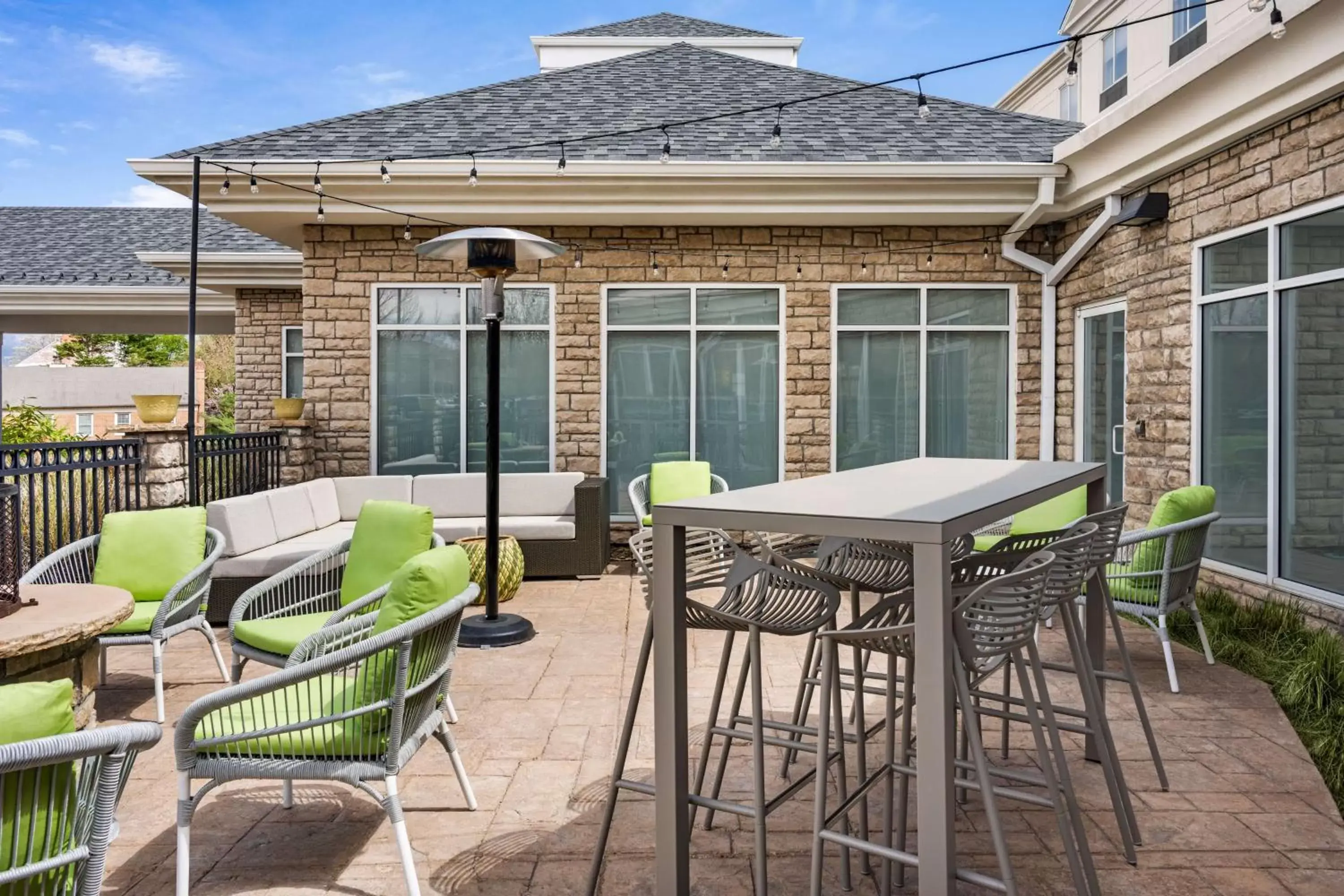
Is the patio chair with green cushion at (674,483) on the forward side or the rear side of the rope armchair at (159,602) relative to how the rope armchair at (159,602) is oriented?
on the rear side

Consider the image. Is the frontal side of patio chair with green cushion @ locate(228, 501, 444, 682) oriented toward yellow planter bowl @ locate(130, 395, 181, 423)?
no

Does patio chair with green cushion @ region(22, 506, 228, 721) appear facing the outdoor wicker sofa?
no

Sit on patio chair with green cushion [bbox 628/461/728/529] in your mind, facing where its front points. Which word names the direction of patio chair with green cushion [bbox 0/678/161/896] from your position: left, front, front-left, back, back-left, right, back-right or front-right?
front

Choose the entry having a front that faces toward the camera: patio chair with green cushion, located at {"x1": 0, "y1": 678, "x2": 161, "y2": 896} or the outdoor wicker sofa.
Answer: the outdoor wicker sofa

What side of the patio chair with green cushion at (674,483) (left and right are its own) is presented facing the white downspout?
left

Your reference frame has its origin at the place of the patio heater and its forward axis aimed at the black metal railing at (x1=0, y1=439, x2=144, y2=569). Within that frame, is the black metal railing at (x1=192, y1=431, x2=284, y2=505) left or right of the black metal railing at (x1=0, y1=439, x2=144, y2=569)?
right

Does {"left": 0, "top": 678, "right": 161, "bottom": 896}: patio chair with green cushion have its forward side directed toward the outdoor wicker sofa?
no

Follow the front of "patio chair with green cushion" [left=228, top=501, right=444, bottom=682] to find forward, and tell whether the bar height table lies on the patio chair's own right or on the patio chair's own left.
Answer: on the patio chair's own left

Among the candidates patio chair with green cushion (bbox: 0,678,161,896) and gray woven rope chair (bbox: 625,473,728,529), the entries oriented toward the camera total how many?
1

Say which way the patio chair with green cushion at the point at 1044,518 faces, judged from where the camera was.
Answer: facing the viewer and to the left of the viewer

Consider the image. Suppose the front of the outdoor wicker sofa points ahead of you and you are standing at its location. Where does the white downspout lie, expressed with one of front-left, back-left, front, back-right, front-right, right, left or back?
left

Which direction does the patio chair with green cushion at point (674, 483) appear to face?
toward the camera

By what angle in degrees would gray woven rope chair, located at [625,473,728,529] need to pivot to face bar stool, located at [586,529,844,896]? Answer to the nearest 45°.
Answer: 0° — it already faces it

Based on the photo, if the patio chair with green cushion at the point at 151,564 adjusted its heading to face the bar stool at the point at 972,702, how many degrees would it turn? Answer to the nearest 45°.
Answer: approximately 90° to its left

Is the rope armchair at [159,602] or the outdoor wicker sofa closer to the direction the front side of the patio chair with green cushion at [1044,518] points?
the rope armchair

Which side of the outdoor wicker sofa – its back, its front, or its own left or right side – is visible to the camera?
front
